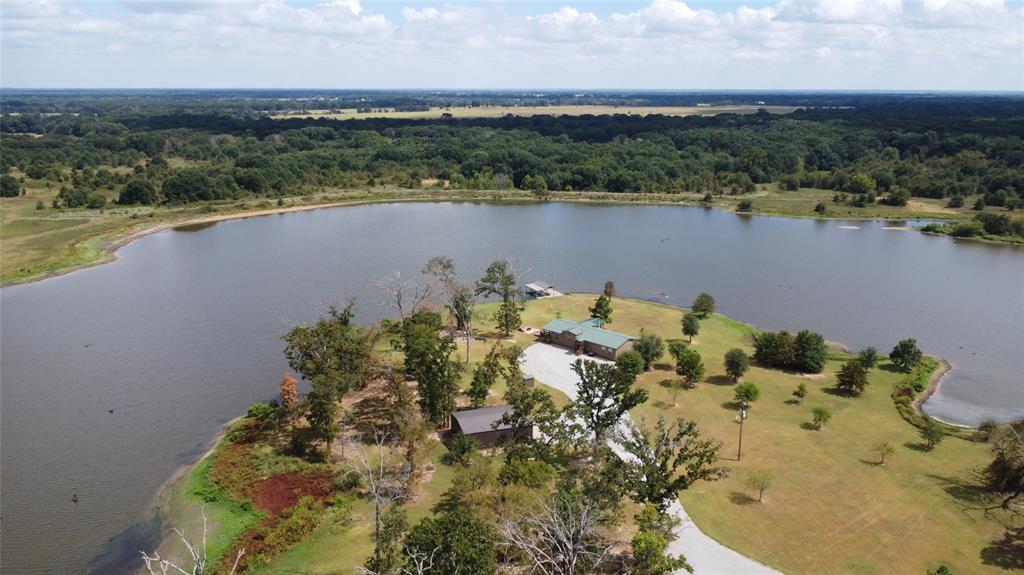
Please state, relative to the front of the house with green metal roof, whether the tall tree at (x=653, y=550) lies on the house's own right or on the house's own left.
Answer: on the house's own left

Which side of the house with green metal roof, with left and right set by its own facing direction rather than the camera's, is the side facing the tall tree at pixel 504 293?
right

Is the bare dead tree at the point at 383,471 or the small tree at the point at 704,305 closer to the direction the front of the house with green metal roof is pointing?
the bare dead tree

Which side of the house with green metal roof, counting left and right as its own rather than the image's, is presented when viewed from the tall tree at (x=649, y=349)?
left

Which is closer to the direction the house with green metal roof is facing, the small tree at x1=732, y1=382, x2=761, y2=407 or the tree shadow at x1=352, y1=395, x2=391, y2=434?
the tree shadow

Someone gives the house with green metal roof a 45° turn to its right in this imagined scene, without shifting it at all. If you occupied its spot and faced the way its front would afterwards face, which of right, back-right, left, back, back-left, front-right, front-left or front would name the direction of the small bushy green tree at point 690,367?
back-left

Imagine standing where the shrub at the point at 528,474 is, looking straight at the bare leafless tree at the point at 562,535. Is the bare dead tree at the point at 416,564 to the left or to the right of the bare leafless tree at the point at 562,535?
right

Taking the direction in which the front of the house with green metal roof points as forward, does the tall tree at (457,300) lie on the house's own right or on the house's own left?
on the house's own right

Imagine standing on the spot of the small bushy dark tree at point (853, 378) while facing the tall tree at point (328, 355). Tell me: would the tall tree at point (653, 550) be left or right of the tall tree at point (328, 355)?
left

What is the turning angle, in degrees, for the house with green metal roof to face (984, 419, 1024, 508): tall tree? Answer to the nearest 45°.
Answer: approximately 90° to its left

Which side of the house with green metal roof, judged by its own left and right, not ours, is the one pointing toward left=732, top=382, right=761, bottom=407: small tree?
left

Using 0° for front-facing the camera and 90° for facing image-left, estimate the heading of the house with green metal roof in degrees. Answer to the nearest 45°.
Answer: approximately 45°
